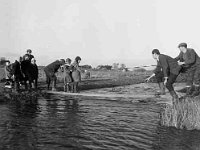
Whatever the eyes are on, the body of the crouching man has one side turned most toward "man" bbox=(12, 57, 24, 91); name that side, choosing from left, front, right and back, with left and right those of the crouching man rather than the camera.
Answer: front

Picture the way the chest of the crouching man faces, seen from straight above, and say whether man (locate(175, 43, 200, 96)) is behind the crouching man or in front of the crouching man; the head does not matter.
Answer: behind

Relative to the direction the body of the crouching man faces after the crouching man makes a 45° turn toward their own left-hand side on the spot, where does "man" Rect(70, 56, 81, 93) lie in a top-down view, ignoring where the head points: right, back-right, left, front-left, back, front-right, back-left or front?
right

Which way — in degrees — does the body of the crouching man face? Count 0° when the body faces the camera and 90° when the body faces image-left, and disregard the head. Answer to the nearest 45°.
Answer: approximately 90°

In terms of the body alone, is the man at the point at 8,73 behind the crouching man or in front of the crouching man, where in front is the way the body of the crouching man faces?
in front

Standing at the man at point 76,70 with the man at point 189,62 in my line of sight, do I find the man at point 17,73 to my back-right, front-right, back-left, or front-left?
back-right

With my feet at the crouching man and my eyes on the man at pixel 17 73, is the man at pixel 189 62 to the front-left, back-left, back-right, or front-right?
back-right
